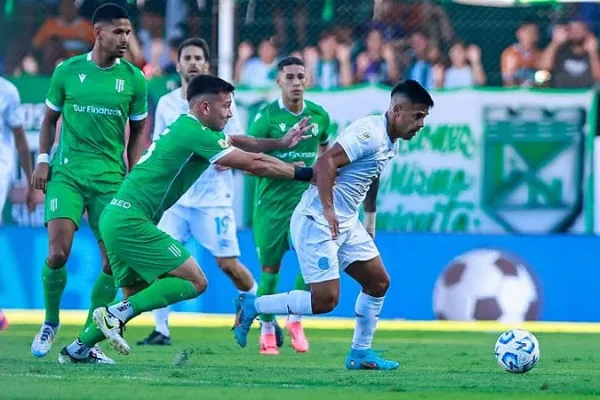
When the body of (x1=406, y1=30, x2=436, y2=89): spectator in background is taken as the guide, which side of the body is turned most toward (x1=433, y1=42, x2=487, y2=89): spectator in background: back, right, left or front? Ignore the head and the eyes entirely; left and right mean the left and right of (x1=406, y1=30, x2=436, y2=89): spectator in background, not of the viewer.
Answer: left

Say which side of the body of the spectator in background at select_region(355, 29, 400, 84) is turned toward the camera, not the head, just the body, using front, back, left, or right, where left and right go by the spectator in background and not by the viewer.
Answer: front

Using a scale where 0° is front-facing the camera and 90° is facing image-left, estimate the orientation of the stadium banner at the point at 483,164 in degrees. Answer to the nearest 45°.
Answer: approximately 0°

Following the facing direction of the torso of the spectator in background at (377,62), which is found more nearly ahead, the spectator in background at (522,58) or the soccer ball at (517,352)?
the soccer ball

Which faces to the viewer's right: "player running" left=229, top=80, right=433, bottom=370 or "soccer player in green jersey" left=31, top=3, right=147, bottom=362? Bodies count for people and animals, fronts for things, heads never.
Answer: the player running

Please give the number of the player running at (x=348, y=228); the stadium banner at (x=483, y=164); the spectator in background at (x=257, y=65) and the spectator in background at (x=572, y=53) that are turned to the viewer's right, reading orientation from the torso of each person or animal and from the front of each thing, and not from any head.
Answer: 1

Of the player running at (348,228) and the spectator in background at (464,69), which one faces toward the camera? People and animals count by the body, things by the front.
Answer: the spectator in background

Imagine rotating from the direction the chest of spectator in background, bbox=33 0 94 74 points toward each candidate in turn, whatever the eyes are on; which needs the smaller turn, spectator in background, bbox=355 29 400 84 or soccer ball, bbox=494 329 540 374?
the soccer ball

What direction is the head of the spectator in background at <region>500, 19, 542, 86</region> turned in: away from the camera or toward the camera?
toward the camera

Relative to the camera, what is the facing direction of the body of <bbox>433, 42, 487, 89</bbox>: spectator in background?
toward the camera

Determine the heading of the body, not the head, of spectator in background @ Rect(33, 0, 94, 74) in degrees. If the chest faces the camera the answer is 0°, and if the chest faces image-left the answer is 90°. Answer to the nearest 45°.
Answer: approximately 0°

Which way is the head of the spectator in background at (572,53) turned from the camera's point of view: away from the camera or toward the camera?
toward the camera

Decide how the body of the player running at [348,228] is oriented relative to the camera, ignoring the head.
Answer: to the viewer's right
